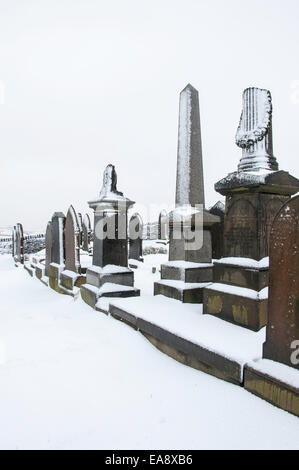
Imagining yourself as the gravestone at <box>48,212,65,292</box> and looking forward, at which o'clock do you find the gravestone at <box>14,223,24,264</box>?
the gravestone at <box>14,223,24,264</box> is roughly at 4 o'clock from the gravestone at <box>48,212,65,292</box>.

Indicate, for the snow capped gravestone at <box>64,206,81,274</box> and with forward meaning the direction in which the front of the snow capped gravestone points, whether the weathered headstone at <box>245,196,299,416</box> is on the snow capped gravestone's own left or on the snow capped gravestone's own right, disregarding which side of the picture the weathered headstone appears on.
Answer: on the snow capped gravestone's own left

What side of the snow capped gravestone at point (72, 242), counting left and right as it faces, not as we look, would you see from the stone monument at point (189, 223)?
left

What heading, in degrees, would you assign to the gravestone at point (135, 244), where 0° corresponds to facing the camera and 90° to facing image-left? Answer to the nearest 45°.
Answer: approximately 0°

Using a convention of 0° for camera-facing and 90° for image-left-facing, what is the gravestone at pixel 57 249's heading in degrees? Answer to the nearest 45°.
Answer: approximately 45°

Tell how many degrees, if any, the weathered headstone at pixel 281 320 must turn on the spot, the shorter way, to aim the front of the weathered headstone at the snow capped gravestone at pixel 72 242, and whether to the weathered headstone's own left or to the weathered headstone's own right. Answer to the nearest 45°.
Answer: approximately 90° to the weathered headstone's own right

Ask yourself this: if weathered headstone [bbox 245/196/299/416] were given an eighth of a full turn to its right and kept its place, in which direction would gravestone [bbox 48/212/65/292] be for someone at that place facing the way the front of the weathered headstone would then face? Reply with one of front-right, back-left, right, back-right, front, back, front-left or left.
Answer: front-right

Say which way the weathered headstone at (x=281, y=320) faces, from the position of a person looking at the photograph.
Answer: facing the viewer and to the left of the viewer

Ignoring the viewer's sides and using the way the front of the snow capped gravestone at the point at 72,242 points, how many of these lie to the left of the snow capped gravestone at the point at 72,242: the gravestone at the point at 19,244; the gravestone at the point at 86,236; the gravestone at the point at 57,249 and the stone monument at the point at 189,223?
1

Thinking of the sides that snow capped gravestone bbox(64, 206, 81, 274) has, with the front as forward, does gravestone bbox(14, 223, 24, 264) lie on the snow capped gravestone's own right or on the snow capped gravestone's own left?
on the snow capped gravestone's own right
